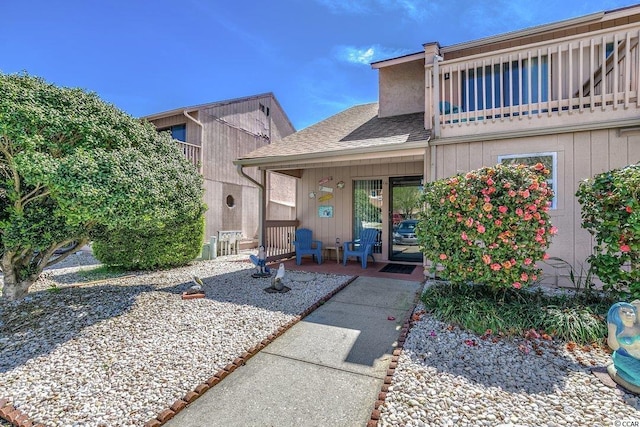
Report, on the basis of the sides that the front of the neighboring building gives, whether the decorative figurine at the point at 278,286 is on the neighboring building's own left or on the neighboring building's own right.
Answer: on the neighboring building's own left

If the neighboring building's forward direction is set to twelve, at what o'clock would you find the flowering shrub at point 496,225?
The flowering shrub is roughly at 10 o'clock from the neighboring building.

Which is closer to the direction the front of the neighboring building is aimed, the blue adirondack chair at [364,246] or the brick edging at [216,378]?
the brick edging

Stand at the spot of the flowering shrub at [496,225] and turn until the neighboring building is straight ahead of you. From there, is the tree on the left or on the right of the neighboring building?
left

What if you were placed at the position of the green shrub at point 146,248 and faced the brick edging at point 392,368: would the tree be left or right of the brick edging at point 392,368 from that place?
right

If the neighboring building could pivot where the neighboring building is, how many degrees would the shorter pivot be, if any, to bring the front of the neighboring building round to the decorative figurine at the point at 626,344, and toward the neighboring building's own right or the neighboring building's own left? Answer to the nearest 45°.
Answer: approximately 45° to the neighboring building's own left

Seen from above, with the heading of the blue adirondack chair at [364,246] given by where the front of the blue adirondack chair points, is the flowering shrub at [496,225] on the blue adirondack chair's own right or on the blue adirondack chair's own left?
on the blue adirondack chair's own left

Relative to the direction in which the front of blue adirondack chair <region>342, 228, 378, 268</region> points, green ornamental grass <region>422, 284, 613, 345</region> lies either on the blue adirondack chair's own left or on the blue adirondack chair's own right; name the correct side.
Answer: on the blue adirondack chair's own left

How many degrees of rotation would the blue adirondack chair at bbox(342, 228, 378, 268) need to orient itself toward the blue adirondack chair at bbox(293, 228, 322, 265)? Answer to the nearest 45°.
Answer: approximately 45° to its right

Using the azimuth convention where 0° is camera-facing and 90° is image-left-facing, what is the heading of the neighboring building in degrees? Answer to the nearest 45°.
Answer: approximately 45°

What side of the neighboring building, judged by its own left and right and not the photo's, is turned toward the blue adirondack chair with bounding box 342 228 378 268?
left
